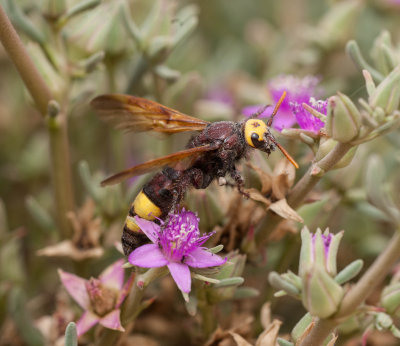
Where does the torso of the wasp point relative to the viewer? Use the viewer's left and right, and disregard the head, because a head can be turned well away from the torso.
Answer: facing to the right of the viewer

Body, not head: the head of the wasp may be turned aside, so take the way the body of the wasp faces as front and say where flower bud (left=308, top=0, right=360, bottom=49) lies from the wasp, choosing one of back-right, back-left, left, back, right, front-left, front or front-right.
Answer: front-left
